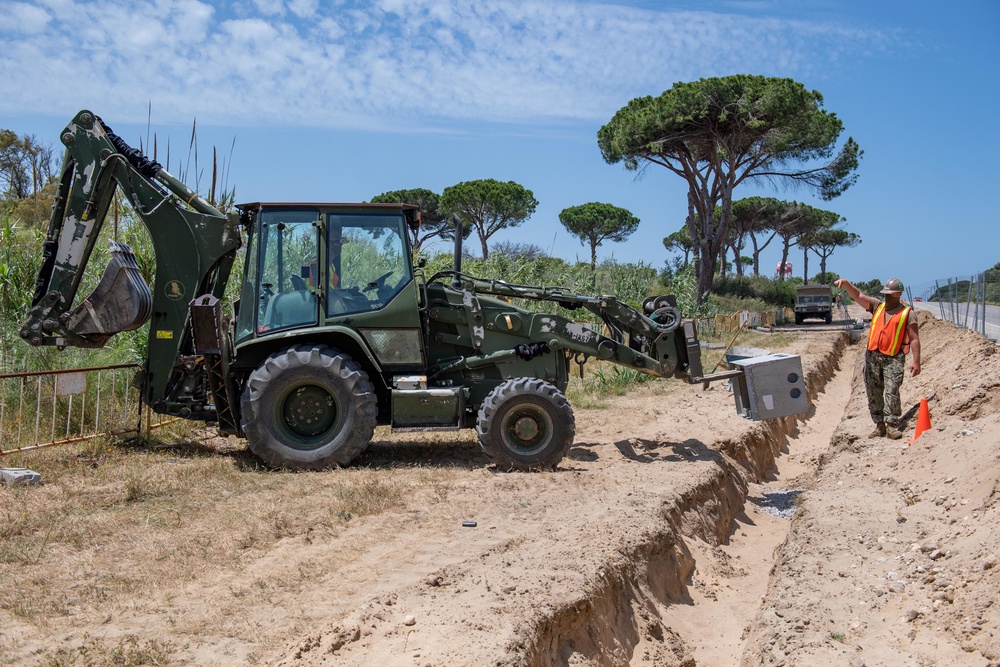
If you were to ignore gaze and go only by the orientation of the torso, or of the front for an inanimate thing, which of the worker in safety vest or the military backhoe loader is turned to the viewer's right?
the military backhoe loader

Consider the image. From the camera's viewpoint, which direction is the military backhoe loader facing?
to the viewer's right

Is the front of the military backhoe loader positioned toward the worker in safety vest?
yes

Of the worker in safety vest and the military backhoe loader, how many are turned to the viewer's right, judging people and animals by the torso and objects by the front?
1

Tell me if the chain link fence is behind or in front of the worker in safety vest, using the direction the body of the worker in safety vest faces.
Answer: behind

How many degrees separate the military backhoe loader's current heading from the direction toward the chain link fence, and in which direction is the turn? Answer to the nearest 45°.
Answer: approximately 45° to its left

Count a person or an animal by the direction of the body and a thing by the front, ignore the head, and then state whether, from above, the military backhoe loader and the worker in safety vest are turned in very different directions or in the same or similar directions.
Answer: very different directions

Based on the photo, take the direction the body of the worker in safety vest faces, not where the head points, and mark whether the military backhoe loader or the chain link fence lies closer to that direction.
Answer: the military backhoe loader

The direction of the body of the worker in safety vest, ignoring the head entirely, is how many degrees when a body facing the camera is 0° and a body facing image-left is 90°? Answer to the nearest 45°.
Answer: approximately 45°
